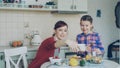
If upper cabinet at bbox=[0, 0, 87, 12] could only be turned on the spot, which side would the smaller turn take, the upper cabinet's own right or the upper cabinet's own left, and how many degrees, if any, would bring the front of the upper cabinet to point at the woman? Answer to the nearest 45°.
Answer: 0° — it already faces them

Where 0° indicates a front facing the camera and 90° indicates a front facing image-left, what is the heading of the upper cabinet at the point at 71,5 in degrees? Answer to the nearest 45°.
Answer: approximately 0°

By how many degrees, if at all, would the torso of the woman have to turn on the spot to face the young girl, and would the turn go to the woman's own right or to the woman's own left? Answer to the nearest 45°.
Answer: approximately 90° to the woman's own left

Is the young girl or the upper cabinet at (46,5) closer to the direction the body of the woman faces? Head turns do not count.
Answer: the young girl

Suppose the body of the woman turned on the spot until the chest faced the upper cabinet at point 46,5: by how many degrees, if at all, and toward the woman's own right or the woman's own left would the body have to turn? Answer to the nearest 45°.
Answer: approximately 135° to the woman's own left
